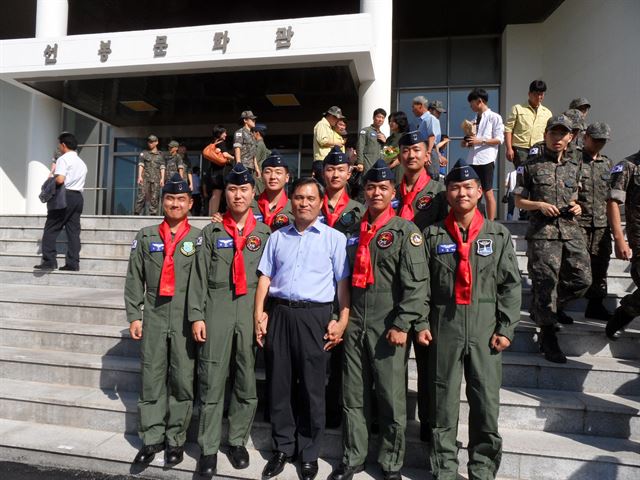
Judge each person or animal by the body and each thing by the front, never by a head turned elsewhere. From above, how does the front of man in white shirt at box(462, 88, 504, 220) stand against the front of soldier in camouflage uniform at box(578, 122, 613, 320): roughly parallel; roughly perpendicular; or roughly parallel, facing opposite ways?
roughly perpendicular

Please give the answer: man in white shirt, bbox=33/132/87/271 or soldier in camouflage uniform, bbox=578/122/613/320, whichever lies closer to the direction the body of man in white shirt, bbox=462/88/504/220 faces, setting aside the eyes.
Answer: the man in white shirt

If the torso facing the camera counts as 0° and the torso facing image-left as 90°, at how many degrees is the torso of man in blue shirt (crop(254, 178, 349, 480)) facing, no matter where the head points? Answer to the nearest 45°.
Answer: approximately 0°

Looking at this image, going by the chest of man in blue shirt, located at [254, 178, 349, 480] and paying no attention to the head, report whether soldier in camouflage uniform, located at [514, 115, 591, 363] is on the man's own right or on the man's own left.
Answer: on the man's own left
